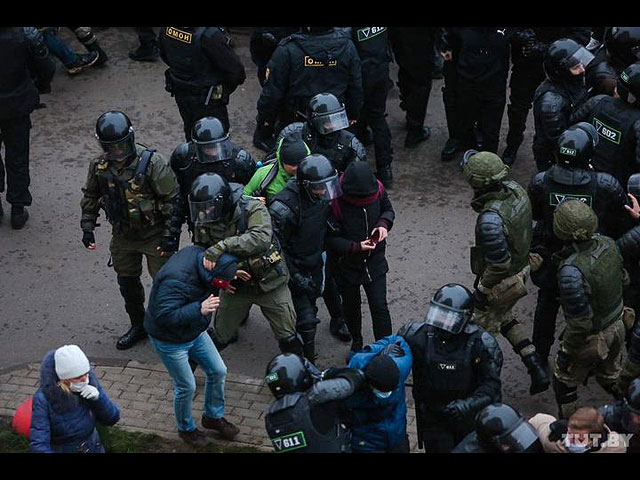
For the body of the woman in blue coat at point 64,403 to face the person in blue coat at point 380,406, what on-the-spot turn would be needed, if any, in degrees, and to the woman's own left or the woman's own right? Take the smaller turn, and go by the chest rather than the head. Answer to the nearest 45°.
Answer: approximately 45° to the woman's own left

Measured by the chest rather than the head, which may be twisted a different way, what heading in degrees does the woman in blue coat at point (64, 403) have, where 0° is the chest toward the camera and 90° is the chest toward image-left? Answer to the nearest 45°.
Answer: approximately 315°
